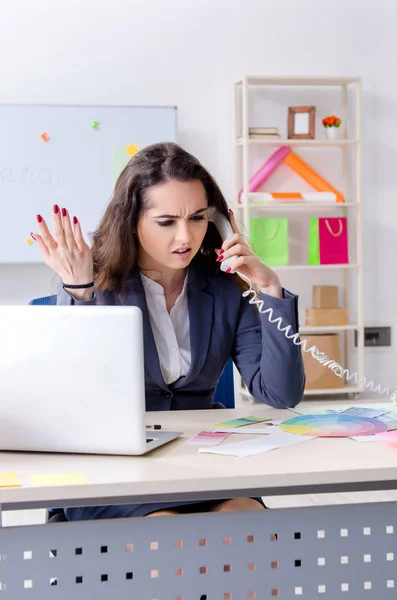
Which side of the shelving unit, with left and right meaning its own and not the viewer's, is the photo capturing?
front

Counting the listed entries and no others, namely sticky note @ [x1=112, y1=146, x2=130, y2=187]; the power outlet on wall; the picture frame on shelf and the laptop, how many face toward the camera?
3

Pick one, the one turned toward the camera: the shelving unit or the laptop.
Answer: the shelving unit

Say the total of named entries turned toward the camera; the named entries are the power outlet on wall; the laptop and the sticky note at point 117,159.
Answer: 2

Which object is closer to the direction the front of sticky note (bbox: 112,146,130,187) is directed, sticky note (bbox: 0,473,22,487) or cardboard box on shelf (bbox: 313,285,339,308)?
the sticky note

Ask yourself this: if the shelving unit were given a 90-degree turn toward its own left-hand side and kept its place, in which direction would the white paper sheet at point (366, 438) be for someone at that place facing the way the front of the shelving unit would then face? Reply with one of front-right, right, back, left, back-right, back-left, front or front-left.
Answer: right

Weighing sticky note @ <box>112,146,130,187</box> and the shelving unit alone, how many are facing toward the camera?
2

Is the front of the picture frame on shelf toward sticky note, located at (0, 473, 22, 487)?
yes

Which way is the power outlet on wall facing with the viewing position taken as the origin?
facing the viewer

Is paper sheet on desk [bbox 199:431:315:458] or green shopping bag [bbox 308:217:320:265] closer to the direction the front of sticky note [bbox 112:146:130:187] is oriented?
the paper sheet on desk

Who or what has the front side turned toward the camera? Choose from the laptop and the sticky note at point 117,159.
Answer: the sticky note

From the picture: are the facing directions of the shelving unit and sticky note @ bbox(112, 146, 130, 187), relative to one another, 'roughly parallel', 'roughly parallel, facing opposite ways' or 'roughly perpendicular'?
roughly parallel

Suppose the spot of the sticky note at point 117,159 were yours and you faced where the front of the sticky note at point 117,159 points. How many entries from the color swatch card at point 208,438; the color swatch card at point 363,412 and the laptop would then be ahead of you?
3

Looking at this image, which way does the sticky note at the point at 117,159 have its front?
toward the camera

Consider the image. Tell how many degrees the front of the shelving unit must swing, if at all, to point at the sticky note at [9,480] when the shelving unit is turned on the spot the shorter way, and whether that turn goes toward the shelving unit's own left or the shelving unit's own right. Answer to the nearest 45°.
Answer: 0° — it already faces it

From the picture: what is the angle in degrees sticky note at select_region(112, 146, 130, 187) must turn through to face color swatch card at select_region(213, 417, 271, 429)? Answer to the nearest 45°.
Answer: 0° — it already faces it

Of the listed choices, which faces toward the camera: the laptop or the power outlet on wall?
the power outlet on wall

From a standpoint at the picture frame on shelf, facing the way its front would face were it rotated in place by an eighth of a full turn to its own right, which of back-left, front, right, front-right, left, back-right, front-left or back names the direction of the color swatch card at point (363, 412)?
front-left

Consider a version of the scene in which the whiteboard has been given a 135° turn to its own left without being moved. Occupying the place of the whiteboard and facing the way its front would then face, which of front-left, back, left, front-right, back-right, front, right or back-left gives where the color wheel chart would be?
back-right

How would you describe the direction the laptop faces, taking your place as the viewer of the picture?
facing away from the viewer and to the right of the viewer
